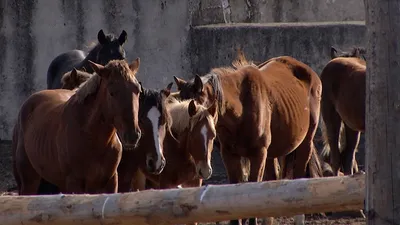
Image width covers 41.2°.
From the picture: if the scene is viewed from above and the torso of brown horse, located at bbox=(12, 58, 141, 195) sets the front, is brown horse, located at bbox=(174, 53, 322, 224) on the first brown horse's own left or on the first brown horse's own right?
on the first brown horse's own left

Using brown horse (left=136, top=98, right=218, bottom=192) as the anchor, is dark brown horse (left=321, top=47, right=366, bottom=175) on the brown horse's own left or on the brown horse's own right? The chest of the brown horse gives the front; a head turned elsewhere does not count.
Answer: on the brown horse's own left

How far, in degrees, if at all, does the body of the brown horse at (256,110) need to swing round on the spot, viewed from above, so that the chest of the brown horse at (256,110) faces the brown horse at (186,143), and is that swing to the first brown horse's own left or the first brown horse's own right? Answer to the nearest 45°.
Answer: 0° — it already faces it

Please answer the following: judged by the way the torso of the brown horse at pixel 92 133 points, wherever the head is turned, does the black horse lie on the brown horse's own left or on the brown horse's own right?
on the brown horse's own left

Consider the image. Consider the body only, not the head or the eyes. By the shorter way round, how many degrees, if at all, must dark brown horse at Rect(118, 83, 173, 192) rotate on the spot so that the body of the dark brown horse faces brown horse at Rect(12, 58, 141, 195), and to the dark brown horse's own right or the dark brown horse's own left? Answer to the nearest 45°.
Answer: approximately 90° to the dark brown horse's own right

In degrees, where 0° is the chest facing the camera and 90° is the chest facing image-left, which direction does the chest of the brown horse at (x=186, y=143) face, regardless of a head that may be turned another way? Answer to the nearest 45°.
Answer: approximately 315°

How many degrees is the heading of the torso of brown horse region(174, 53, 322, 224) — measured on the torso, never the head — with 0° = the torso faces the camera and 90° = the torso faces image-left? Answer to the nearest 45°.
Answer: approximately 45°
